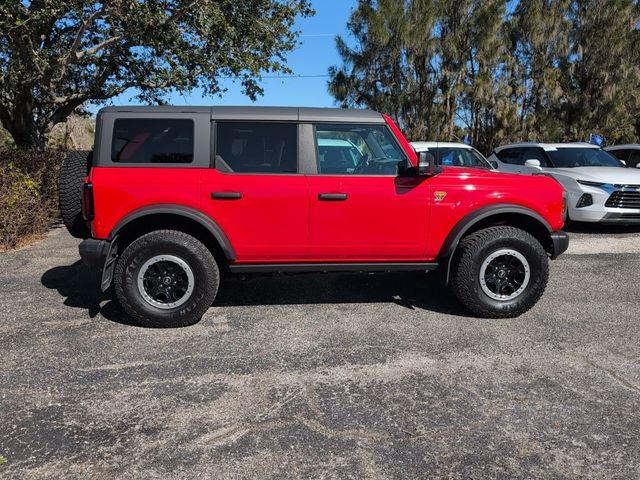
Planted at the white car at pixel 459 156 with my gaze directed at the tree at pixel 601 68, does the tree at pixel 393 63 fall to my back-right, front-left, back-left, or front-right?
front-left

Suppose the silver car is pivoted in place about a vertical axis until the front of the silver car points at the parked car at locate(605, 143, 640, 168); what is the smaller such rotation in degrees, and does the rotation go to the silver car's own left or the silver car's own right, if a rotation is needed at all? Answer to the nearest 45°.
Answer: approximately 135° to the silver car's own left

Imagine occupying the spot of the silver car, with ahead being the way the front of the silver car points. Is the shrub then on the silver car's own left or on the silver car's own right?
on the silver car's own right

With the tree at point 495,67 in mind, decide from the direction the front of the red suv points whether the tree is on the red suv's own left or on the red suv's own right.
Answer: on the red suv's own left

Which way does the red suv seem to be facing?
to the viewer's right

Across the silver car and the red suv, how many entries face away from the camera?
0

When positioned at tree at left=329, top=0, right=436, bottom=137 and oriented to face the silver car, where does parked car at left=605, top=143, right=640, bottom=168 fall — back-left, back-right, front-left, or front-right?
front-left

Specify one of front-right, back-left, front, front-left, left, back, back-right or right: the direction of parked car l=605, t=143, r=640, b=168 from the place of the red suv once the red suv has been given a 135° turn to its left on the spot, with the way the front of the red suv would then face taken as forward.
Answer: right

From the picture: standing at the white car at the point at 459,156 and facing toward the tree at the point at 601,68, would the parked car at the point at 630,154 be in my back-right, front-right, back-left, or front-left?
front-right

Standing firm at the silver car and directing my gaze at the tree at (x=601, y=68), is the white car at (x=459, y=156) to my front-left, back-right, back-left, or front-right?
front-left

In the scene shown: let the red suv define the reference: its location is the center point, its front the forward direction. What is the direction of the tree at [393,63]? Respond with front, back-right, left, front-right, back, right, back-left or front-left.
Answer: left

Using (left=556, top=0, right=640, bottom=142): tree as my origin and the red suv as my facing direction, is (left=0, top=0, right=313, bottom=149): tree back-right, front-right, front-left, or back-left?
front-right

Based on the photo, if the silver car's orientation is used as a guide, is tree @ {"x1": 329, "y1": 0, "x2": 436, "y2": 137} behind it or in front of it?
behind

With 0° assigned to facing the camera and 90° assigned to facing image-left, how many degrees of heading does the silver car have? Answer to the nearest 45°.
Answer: approximately 315°
